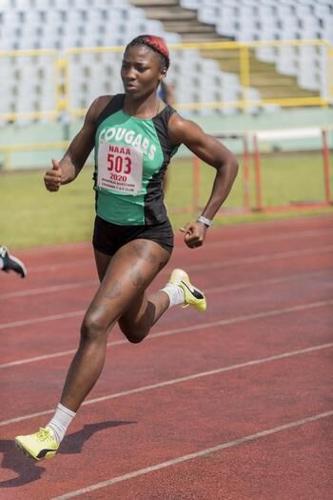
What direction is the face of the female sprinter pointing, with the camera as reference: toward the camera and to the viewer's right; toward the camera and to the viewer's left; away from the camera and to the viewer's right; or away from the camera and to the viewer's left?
toward the camera and to the viewer's left

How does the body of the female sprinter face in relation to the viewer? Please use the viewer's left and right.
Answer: facing the viewer and to the left of the viewer
